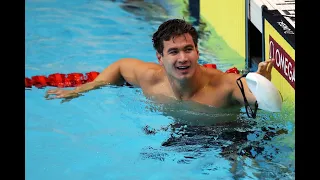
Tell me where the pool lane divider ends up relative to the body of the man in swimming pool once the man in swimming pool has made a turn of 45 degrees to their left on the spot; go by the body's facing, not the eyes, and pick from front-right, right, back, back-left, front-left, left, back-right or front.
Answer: back

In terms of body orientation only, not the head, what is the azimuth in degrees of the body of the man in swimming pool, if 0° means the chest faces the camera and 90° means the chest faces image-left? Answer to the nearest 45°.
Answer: approximately 0°

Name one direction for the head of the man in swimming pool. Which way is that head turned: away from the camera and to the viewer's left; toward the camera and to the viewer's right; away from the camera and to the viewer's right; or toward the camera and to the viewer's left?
toward the camera and to the viewer's right
